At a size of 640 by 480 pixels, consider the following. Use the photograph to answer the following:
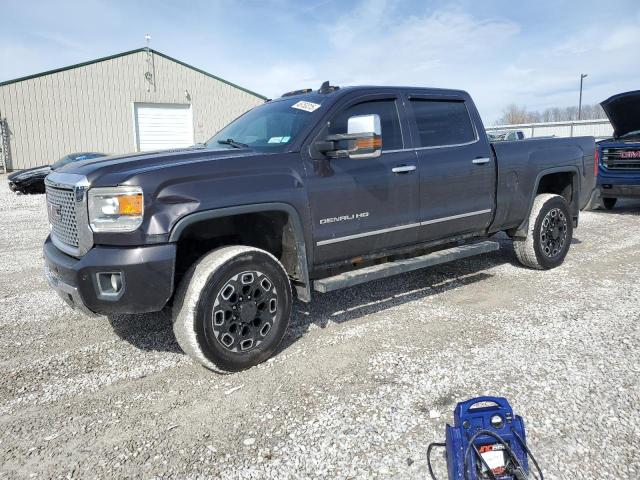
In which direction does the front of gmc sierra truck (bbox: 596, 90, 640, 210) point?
toward the camera

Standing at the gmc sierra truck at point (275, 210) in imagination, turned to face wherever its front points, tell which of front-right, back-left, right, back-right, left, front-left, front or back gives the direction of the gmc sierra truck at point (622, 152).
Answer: back

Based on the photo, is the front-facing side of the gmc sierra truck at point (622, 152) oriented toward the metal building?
no

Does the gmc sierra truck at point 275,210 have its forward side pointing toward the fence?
no

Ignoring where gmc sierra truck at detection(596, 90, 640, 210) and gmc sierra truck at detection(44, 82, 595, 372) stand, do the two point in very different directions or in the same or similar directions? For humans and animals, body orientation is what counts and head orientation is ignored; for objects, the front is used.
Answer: same or similar directions

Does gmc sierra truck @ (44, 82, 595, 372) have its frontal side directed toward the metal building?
no

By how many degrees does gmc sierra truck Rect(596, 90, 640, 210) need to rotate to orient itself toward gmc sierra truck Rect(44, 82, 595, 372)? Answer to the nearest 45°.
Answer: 0° — it already faces it

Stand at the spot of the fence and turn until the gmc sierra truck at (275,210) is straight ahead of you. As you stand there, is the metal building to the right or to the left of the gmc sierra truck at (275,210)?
right

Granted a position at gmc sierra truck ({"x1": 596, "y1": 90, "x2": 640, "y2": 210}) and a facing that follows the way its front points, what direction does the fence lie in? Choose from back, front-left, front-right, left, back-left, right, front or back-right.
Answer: back

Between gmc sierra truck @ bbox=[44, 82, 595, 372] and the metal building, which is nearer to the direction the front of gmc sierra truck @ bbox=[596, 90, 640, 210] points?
the gmc sierra truck

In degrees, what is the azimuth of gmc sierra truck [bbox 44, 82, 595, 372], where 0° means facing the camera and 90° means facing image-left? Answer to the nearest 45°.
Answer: approximately 45°

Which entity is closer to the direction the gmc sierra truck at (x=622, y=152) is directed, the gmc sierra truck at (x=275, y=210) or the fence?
the gmc sierra truck

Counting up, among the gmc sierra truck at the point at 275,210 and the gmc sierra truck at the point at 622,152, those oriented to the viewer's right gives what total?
0
